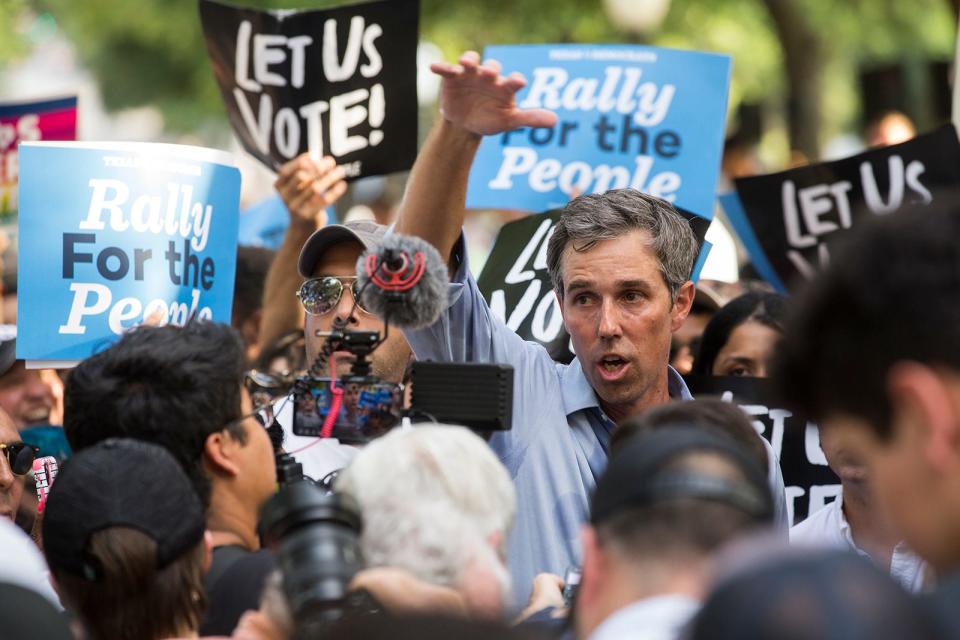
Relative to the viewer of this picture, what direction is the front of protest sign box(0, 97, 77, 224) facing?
facing the viewer

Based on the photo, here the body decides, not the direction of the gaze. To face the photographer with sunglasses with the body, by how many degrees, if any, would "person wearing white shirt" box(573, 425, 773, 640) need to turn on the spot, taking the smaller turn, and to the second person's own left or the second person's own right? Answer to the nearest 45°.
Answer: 0° — they already face them

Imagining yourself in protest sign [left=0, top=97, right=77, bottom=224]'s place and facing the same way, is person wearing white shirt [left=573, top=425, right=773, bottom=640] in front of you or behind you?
in front

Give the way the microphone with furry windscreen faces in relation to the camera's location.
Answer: facing away from the viewer

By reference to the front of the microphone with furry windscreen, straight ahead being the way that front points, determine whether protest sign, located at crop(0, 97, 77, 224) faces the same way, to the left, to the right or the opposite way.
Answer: the opposite way

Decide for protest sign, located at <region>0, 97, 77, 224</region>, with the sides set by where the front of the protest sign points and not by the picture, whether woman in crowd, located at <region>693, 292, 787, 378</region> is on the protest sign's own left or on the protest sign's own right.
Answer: on the protest sign's own left

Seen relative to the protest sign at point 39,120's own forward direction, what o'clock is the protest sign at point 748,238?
the protest sign at point 748,238 is roughly at 10 o'clock from the protest sign at point 39,120.

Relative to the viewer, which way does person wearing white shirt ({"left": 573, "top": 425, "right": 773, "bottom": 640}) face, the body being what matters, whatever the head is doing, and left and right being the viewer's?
facing away from the viewer and to the left of the viewer

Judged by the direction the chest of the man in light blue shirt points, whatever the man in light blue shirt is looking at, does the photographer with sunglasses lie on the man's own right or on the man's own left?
on the man's own right

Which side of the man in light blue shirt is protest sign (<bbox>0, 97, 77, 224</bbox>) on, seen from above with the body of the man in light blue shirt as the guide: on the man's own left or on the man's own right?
on the man's own right

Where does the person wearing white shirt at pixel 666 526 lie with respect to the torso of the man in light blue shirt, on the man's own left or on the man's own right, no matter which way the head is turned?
on the man's own left

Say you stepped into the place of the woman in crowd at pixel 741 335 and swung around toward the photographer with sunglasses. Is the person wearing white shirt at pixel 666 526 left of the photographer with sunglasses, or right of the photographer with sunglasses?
left

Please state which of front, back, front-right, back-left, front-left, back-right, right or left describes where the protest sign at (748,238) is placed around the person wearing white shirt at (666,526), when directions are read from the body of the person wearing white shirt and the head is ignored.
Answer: front-right

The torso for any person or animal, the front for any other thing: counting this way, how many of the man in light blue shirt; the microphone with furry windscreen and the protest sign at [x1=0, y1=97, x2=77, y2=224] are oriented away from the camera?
1

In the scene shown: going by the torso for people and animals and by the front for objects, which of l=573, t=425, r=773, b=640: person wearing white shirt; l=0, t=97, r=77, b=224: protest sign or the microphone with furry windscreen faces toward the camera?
the protest sign
